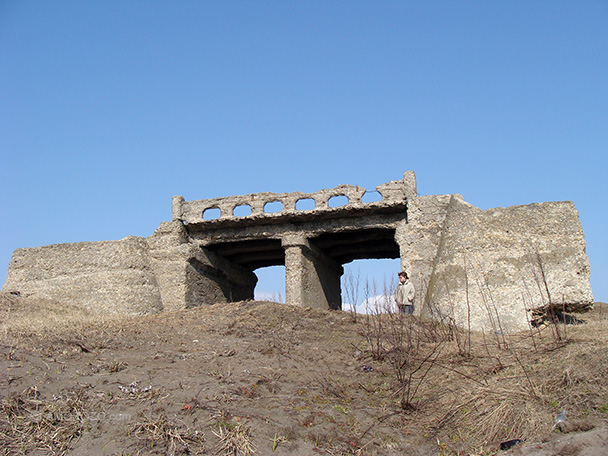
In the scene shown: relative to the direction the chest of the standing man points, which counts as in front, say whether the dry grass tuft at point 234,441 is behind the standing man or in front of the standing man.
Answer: in front

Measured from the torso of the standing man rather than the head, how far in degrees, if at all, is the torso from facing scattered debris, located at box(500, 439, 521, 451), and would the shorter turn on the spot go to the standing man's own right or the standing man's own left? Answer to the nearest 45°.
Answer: approximately 45° to the standing man's own left

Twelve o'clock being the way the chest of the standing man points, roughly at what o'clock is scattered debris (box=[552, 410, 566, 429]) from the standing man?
The scattered debris is roughly at 10 o'clock from the standing man.

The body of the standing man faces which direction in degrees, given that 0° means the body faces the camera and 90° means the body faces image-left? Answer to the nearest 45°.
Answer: approximately 45°

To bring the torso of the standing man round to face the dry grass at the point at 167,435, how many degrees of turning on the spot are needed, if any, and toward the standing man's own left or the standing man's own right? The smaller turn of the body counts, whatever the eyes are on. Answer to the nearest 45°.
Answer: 0° — they already face it
